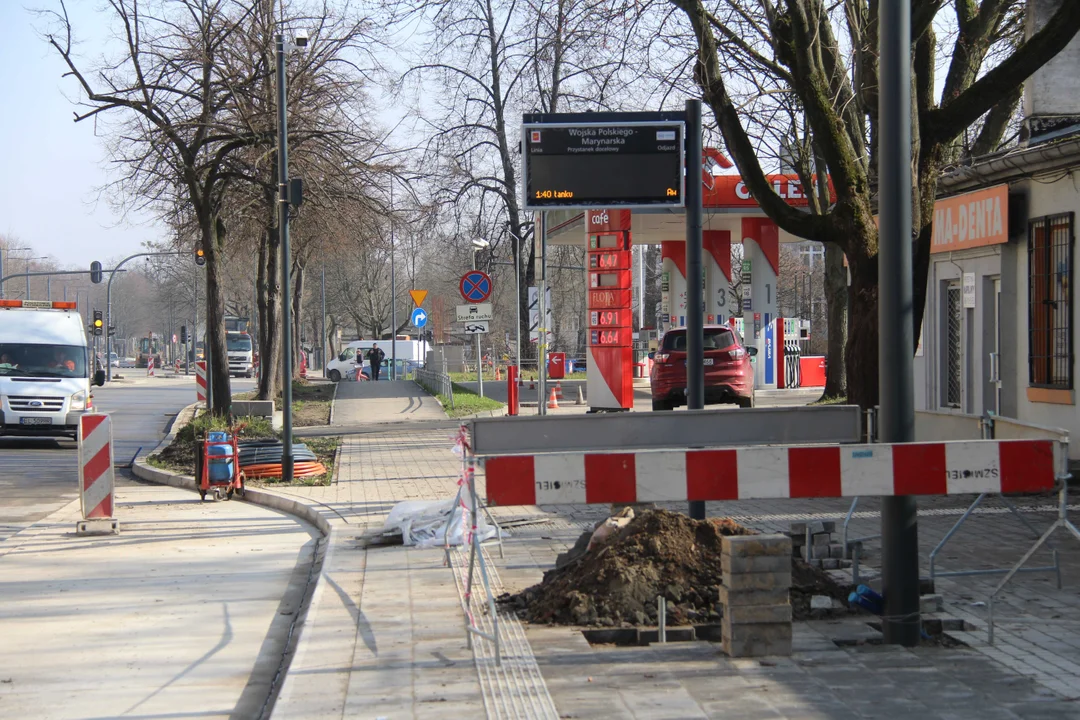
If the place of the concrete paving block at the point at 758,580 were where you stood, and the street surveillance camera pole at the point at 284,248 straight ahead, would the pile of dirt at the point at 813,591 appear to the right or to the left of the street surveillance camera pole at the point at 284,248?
right

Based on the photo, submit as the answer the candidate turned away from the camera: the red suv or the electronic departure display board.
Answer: the red suv

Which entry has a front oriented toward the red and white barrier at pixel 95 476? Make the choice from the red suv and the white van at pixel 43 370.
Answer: the white van

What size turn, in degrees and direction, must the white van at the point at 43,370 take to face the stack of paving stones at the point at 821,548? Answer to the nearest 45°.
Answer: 0° — it already faces it

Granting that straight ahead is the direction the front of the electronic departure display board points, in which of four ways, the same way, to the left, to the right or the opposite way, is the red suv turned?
the opposite way

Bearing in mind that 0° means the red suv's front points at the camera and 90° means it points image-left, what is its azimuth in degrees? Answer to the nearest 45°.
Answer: approximately 180°

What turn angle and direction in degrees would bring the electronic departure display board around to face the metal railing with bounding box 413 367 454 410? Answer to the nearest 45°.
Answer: approximately 180°

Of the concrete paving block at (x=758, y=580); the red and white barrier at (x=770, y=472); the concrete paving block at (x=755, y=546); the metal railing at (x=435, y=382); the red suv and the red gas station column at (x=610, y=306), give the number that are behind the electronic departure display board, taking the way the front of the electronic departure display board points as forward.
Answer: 3

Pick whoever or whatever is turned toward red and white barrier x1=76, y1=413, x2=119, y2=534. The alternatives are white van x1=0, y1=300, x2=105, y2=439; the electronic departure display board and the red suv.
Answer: the white van

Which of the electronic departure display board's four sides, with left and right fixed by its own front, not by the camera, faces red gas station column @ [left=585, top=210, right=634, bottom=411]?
back
